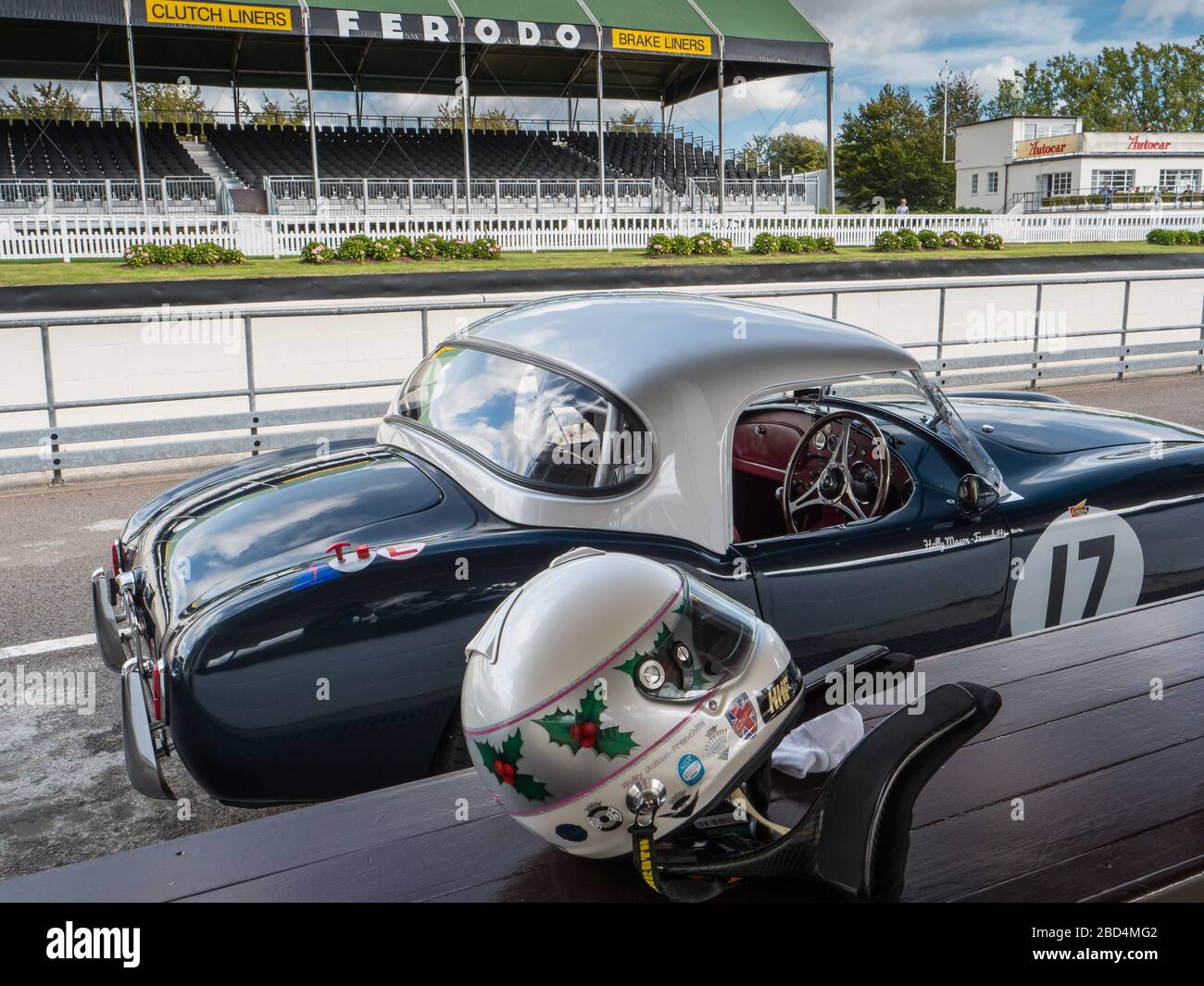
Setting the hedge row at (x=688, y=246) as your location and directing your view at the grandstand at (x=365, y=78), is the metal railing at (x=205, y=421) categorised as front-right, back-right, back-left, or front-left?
back-left

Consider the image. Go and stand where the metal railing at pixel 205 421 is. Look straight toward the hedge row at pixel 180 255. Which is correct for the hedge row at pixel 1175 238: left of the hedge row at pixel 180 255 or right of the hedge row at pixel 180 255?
right

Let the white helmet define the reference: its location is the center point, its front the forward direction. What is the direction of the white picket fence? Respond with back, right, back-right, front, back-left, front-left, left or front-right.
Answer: left

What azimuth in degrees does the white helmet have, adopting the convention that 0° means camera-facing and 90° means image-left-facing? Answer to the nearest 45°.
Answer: approximately 270°

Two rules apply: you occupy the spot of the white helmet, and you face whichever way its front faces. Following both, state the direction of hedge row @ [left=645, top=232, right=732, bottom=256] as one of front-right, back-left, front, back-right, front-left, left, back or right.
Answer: left

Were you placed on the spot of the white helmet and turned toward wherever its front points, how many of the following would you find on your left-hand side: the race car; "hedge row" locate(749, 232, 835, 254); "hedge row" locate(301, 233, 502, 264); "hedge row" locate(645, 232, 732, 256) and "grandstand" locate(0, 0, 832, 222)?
5

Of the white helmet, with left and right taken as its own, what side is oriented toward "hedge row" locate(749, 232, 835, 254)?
left

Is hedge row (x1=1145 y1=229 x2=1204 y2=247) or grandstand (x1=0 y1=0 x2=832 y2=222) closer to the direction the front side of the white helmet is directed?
the hedge row

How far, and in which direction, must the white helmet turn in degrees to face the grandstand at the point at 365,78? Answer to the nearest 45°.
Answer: approximately 90° to its left

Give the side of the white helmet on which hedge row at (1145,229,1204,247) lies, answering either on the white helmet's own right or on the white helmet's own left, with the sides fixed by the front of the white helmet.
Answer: on the white helmet's own left

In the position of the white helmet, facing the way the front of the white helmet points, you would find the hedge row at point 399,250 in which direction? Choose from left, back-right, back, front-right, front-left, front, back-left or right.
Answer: left

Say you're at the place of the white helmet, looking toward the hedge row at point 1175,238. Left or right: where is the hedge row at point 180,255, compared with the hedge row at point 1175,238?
left
